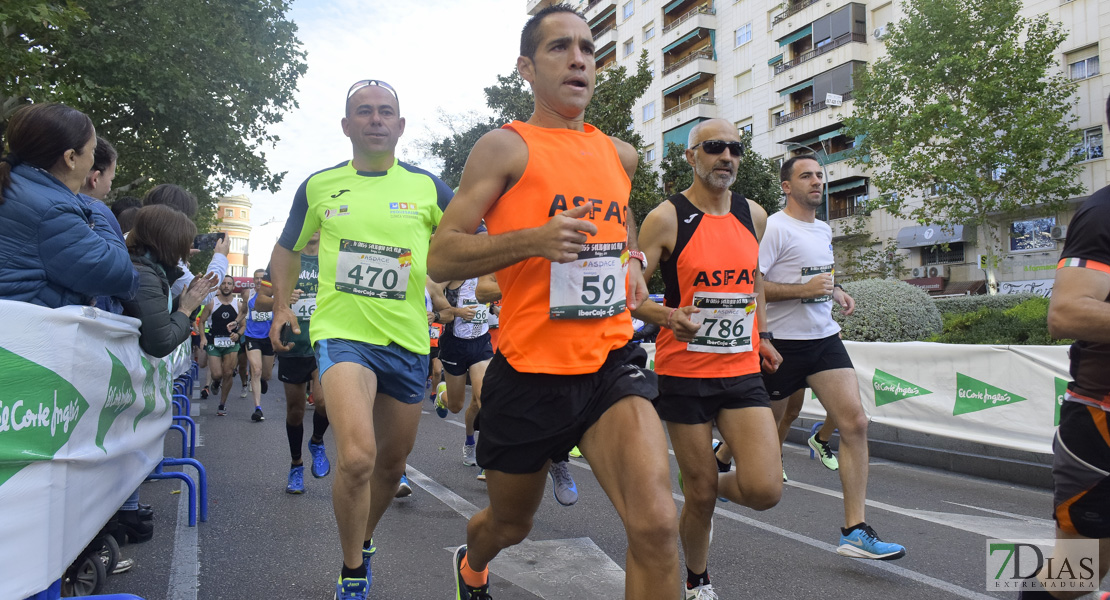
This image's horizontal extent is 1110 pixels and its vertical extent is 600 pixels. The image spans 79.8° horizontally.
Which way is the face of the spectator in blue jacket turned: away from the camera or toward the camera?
away from the camera

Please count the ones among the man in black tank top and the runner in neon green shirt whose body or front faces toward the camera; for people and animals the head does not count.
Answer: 2

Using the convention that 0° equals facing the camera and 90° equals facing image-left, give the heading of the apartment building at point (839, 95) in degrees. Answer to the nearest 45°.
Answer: approximately 45°

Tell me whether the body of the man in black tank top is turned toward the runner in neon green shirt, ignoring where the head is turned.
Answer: yes

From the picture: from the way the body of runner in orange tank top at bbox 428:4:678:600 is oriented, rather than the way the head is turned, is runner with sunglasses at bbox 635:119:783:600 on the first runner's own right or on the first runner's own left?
on the first runner's own left

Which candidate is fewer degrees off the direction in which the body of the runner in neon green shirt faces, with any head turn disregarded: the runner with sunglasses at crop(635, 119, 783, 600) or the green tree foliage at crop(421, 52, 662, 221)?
the runner with sunglasses

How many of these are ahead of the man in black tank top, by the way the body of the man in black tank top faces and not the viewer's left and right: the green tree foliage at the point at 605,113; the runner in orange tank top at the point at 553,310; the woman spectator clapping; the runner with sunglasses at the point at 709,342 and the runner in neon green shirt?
4

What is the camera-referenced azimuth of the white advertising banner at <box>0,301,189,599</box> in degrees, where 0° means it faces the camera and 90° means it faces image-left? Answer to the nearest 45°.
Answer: approximately 315°

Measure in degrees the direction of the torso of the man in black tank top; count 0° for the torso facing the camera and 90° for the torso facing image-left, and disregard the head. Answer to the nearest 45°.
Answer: approximately 0°
